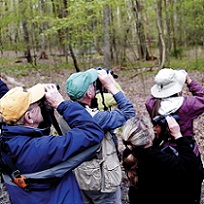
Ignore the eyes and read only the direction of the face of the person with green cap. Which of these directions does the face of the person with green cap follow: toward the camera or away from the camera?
away from the camera

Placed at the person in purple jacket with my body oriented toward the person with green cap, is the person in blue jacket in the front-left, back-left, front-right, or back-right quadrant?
front-left

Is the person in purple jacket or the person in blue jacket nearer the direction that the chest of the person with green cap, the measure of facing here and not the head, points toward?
the person in purple jacket

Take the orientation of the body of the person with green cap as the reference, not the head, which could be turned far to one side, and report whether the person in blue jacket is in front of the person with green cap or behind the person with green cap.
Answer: behind
